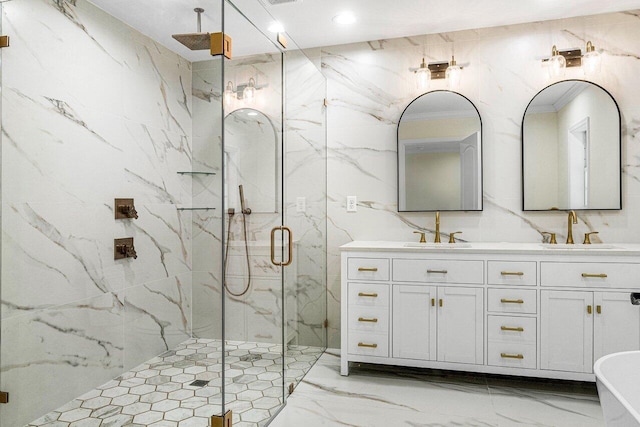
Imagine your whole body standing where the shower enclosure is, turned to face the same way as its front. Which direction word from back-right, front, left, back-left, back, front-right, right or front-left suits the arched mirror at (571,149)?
front-left

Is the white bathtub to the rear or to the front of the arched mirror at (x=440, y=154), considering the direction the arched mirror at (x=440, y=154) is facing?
to the front

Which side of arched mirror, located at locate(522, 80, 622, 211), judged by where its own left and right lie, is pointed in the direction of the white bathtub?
front

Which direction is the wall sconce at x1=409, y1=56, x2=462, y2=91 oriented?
toward the camera

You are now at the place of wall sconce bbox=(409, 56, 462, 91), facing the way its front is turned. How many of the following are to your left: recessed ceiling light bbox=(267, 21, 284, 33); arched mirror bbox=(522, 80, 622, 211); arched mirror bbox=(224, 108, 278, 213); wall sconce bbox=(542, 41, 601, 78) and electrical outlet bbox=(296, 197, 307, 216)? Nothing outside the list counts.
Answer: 2

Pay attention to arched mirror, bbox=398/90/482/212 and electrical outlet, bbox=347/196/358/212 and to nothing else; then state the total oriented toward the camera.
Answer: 2

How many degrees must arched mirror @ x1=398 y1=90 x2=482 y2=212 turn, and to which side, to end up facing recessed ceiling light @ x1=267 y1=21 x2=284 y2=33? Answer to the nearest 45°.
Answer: approximately 45° to its right
